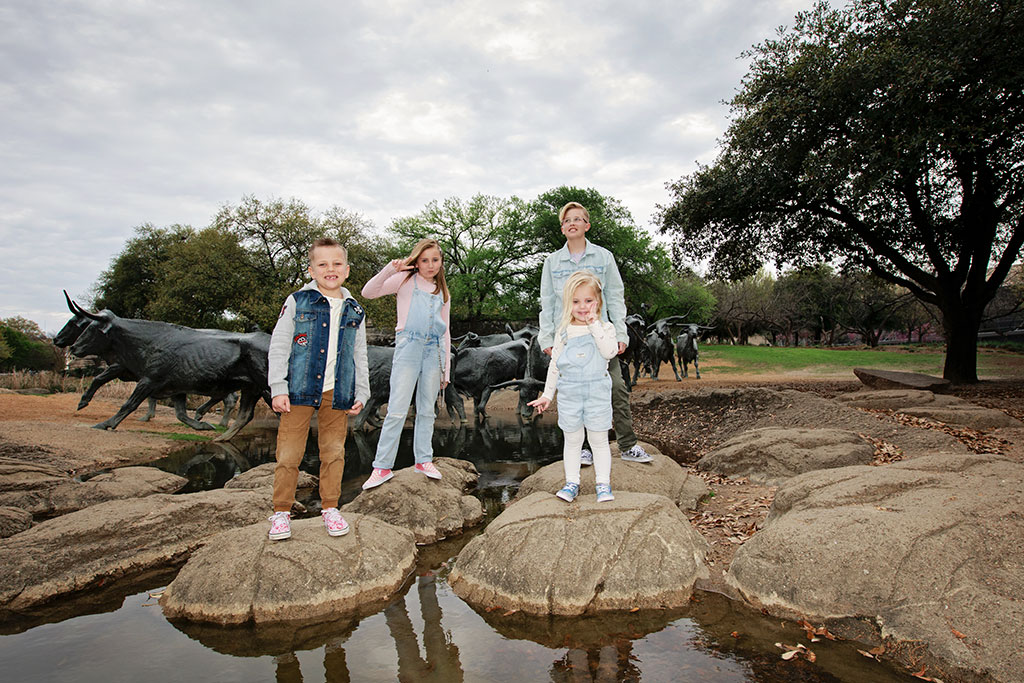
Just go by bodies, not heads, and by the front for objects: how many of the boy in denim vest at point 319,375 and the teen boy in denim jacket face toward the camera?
2

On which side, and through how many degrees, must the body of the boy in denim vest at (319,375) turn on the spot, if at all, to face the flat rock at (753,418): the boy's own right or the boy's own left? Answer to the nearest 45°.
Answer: approximately 135° to the boy's own left

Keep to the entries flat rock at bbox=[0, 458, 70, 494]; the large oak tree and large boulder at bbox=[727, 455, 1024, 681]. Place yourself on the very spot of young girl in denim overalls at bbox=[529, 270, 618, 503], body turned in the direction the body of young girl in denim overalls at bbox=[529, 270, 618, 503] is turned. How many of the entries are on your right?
1

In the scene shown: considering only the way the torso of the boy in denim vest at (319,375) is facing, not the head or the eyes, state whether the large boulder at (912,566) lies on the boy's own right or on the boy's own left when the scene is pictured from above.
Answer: on the boy's own left

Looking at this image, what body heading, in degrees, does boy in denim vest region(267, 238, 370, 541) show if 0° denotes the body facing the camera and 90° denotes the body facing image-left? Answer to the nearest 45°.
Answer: approximately 0°

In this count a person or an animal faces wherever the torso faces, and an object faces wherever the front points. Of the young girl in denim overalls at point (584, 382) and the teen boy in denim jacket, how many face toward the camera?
2

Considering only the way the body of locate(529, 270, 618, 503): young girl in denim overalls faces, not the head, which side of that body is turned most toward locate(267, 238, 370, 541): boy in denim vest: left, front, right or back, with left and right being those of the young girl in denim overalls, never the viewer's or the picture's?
right
